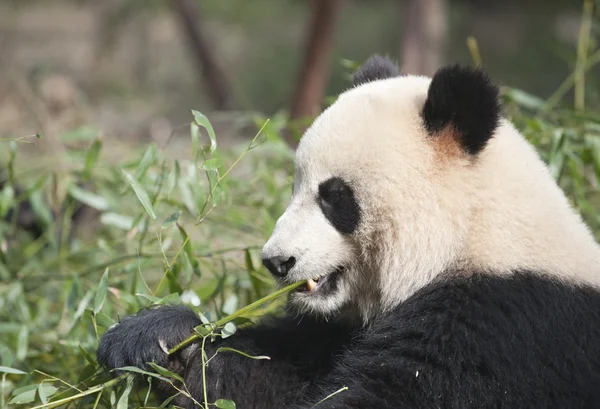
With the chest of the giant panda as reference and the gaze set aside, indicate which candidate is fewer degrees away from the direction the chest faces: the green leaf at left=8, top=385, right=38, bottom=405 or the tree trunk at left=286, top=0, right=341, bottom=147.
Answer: the green leaf

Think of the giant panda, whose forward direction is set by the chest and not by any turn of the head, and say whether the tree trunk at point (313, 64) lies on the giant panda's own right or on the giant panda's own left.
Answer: on the giant panda's own right

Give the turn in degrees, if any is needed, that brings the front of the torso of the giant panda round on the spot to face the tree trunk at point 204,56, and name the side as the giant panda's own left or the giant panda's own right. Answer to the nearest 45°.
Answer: approximately 90° to the giant panda's own right

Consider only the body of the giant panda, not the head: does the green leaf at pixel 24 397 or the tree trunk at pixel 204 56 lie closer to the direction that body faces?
the green leaf

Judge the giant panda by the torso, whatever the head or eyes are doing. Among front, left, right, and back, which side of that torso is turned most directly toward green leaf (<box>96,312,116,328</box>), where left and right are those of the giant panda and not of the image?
front

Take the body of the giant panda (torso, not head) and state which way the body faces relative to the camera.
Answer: to the viewer's left

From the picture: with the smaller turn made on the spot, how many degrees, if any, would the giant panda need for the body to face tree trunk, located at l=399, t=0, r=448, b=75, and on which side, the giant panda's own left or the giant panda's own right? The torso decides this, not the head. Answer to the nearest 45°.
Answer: approximately 90° to the giant panda's own right
